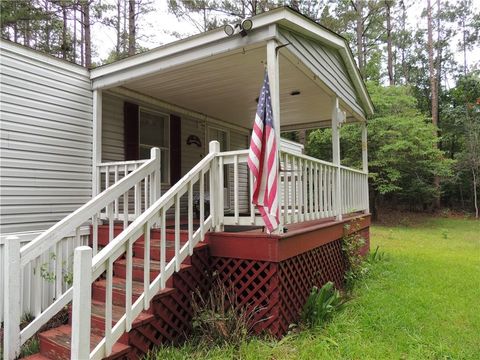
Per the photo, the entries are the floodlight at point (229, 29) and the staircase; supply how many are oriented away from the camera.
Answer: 0

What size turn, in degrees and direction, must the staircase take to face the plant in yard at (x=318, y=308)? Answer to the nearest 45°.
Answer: approximately 135° to its left

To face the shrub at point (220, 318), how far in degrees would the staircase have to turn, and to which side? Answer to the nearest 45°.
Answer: approximately 135° to its left
